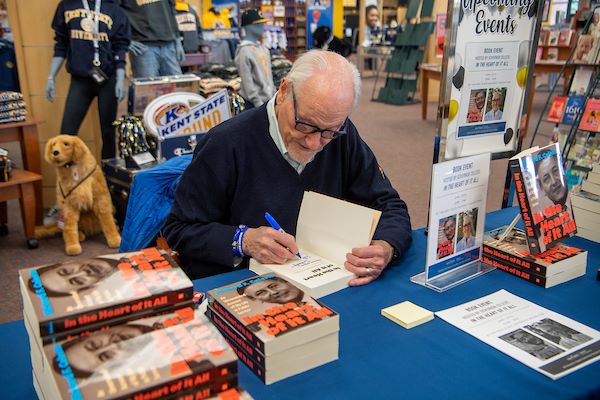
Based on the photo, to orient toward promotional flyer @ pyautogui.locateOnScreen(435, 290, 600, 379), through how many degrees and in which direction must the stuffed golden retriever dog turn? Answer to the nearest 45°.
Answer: approximately 45° to its left

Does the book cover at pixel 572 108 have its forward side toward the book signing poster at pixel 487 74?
yes

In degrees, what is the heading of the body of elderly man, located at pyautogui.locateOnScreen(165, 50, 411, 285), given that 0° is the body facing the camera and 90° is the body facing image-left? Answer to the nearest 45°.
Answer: approximately 315°

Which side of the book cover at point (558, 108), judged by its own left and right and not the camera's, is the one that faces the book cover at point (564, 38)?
back

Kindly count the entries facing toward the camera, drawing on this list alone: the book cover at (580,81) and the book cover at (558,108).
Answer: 2

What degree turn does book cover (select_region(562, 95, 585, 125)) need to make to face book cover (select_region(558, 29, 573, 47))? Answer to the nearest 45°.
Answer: approximately 180°

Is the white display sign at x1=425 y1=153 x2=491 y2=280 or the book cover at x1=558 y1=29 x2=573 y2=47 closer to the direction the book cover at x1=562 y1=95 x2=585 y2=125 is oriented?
the white display sign

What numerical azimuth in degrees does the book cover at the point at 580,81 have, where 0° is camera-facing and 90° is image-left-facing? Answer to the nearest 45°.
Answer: approximately 0°
